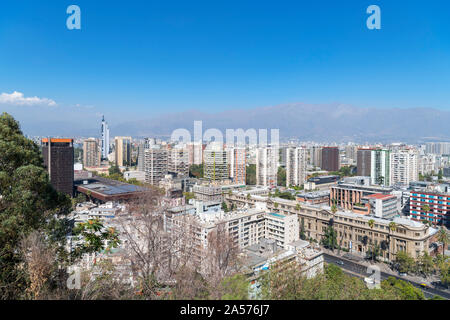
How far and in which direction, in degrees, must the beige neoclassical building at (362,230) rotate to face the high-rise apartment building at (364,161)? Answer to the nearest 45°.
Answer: approximately 135° to its right

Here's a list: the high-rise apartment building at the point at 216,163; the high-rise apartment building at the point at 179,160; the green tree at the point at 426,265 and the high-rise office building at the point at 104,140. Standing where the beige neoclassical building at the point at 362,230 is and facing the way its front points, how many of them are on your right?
3

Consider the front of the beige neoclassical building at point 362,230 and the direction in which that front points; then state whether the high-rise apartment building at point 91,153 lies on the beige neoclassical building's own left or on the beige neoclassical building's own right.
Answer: on the beige neoclassical building's own right

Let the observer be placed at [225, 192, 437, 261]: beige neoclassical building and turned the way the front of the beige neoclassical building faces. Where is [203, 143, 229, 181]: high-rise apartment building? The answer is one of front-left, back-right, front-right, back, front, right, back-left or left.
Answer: right

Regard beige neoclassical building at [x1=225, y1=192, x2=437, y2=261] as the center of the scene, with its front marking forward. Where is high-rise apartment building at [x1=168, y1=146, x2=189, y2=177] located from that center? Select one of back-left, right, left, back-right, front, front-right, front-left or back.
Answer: right

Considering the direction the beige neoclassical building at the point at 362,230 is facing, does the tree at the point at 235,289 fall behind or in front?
in front

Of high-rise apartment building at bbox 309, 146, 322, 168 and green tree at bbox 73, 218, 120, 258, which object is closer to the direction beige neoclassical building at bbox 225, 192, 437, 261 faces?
the green tree

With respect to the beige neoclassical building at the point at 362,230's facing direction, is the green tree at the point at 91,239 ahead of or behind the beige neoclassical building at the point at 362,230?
ahead

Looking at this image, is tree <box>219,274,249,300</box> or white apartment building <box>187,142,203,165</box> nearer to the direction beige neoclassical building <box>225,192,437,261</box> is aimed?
the tree

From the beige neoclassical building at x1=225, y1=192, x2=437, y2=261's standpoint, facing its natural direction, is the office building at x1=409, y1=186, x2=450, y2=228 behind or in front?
behind

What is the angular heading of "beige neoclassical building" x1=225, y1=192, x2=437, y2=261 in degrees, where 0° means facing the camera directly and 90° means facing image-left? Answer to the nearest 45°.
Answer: approximately 45°

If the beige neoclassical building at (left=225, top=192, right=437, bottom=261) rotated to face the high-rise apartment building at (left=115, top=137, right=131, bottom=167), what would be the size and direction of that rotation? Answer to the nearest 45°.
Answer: approximately 90° to its right
